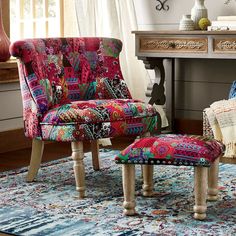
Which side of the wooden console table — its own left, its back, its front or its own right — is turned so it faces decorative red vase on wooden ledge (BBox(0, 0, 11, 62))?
right

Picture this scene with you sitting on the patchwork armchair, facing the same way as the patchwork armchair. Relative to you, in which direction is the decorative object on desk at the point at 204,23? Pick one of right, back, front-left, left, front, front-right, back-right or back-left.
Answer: left

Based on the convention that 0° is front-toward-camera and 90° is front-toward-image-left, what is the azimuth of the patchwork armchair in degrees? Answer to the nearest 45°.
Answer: approximately 315°

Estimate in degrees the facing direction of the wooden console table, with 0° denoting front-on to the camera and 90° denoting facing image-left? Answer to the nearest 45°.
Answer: approximately 0°

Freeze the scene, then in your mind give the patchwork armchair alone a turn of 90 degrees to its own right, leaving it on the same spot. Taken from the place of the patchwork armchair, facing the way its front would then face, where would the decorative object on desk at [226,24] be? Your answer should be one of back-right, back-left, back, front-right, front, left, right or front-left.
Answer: back

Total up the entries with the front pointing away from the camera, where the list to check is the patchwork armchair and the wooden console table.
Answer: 0

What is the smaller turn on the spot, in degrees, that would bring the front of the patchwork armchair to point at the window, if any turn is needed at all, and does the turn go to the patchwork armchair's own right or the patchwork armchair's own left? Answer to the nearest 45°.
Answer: approximately 135° to the patchwork armchair's own left

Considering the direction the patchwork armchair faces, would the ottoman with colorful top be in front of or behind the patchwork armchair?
in front

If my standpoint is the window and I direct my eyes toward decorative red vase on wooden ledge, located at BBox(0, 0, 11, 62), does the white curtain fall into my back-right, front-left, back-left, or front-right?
back-left

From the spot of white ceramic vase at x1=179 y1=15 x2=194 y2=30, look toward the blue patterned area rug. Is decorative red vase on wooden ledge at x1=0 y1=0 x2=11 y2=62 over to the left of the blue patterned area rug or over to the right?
right

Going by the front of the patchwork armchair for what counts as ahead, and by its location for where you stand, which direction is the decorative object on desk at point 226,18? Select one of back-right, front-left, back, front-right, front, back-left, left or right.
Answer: left
